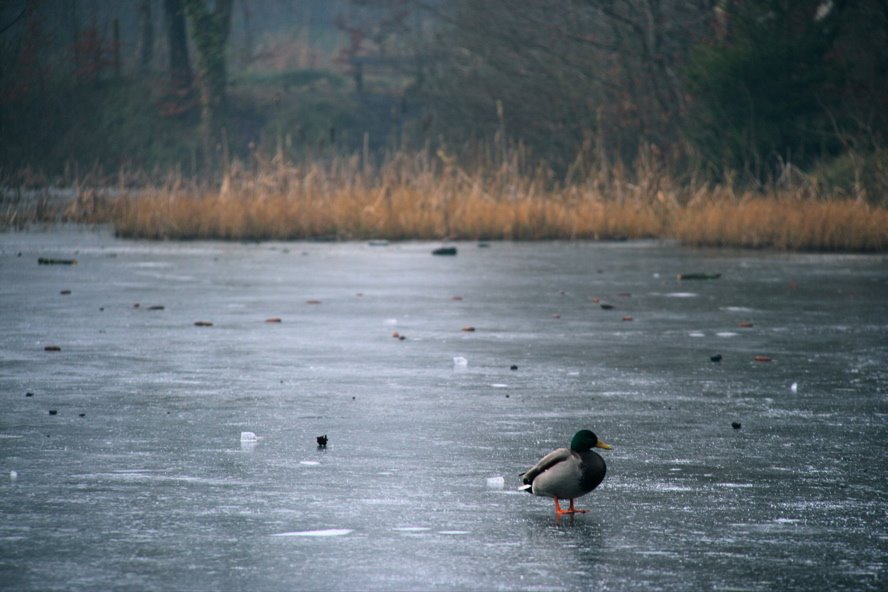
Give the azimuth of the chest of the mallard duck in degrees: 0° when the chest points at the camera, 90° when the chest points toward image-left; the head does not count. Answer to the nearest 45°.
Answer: approximately 270°

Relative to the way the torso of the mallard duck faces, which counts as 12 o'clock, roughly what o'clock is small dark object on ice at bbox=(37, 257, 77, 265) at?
The small dark object on ice is roughly at 8 o'clock from the mallard duck.
